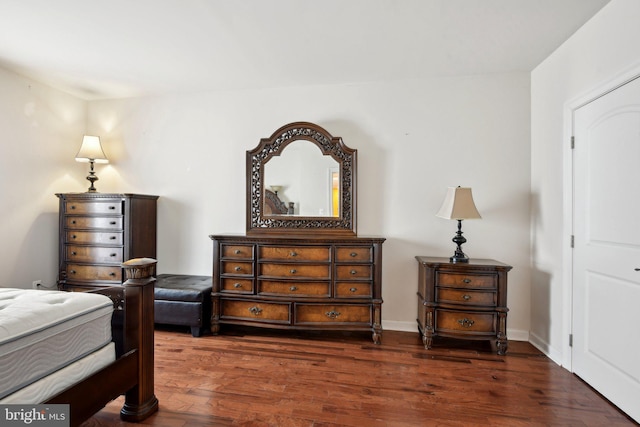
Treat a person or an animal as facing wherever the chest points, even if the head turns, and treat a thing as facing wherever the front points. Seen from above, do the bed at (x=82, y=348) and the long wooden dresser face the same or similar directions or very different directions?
very different directions

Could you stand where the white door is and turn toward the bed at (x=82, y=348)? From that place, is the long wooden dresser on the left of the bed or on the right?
right

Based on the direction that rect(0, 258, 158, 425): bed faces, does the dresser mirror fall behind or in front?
in front

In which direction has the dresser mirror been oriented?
toward the camera

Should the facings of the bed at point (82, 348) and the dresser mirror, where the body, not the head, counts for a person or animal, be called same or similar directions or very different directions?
very different directions

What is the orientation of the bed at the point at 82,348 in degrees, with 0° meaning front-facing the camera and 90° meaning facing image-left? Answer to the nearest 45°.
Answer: approximately 225°

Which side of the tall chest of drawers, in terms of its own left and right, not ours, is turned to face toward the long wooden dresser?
left

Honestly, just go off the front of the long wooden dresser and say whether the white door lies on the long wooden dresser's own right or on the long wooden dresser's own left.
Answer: on the long wooden dresser's own left

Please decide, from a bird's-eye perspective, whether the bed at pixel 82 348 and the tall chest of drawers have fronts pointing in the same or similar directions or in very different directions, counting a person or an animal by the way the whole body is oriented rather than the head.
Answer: very different directions

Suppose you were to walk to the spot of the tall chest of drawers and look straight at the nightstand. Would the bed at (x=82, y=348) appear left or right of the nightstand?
right

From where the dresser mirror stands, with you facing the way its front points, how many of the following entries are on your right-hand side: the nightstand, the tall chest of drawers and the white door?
1

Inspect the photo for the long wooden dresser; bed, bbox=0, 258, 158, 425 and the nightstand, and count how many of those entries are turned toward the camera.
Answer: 2

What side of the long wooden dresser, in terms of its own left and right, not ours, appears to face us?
front
